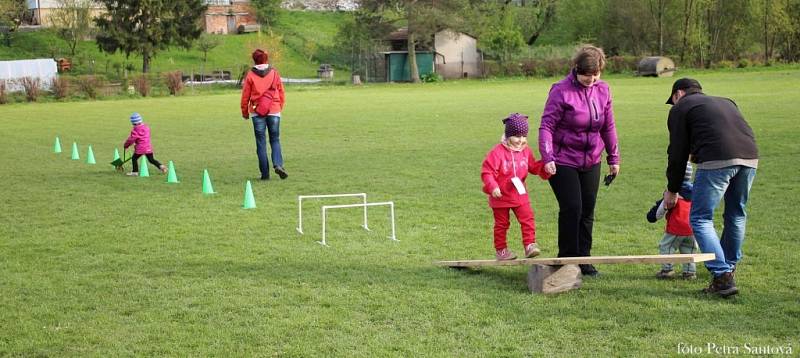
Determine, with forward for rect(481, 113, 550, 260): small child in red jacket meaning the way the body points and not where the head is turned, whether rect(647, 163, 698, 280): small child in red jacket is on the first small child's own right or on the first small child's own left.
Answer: on the first small child's own left

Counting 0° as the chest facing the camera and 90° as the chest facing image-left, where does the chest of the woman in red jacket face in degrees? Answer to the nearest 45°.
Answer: approximately 180°

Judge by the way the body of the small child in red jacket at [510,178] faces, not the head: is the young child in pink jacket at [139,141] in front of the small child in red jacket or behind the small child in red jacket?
behind

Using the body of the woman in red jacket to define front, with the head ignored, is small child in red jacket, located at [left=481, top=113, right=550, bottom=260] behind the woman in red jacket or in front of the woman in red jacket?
behind

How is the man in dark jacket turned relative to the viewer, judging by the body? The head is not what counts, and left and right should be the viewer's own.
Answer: facing away from the viewer and to the left of the viewer

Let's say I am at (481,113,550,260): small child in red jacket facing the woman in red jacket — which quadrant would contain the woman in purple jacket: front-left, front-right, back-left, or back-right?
back-right

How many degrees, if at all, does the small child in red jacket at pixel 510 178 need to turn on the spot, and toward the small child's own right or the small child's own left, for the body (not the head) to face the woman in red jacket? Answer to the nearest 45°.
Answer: approximately 180°

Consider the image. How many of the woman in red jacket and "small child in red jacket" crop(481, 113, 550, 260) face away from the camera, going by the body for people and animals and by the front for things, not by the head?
1

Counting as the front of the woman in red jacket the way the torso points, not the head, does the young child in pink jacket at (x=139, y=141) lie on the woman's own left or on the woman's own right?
on the woman's own left

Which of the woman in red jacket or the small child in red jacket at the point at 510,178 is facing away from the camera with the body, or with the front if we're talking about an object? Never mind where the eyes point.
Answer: the woman in red jacket

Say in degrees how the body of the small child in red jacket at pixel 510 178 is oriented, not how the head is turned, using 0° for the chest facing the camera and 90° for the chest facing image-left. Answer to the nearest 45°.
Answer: approximately 315°

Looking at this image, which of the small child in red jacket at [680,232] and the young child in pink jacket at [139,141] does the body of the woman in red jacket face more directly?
the young child in pink jacket
